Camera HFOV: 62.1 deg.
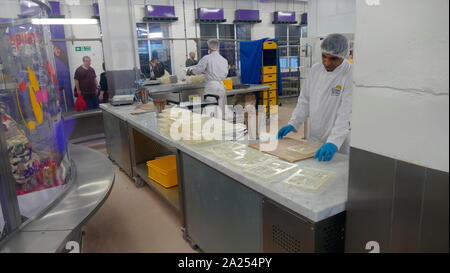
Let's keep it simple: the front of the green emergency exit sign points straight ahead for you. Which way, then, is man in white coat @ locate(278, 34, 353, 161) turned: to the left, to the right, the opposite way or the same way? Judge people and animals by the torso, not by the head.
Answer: to the right

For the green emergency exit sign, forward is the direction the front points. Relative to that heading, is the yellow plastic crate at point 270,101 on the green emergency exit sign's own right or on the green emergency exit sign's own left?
on the green emergency exit sign's own left

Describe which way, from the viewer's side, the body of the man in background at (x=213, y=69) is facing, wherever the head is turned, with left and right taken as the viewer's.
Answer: facing away from the viewer and to the left of the viewer

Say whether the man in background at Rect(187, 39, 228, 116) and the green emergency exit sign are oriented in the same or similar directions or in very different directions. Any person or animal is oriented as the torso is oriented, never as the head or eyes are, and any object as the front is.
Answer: very different directions

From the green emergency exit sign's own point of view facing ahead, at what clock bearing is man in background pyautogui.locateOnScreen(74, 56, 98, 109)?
The man in background is roughly at 12 o'clock from the green emergency exit sign.

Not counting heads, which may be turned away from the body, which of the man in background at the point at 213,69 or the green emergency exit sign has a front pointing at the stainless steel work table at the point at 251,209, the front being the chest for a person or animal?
the green emergency exit sign

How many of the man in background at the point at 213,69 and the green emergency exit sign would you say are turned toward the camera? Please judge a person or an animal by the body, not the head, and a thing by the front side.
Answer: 1

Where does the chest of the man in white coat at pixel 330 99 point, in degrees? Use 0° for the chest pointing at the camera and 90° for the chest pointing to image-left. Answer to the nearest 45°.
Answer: approximately 45°

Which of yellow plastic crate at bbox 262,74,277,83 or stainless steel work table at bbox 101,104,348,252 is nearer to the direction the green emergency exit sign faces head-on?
the stainless steel work table

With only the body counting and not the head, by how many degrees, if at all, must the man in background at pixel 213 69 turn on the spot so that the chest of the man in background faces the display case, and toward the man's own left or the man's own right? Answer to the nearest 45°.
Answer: approximately 135° to the man's own left

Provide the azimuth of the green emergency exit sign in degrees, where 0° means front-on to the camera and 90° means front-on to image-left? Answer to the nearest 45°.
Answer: approximately 0°
